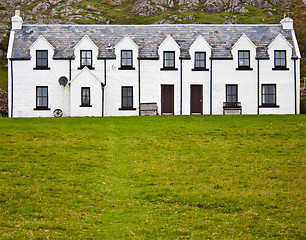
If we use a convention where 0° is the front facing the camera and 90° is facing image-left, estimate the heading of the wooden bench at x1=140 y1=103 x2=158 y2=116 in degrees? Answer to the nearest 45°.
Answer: approximately 0°

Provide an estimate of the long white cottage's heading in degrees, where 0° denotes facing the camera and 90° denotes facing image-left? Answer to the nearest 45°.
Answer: approximately 0°

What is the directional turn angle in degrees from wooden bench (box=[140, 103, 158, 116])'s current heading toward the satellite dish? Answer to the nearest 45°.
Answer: approximately 90° to its right

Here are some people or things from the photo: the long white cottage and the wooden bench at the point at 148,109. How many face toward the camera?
2
